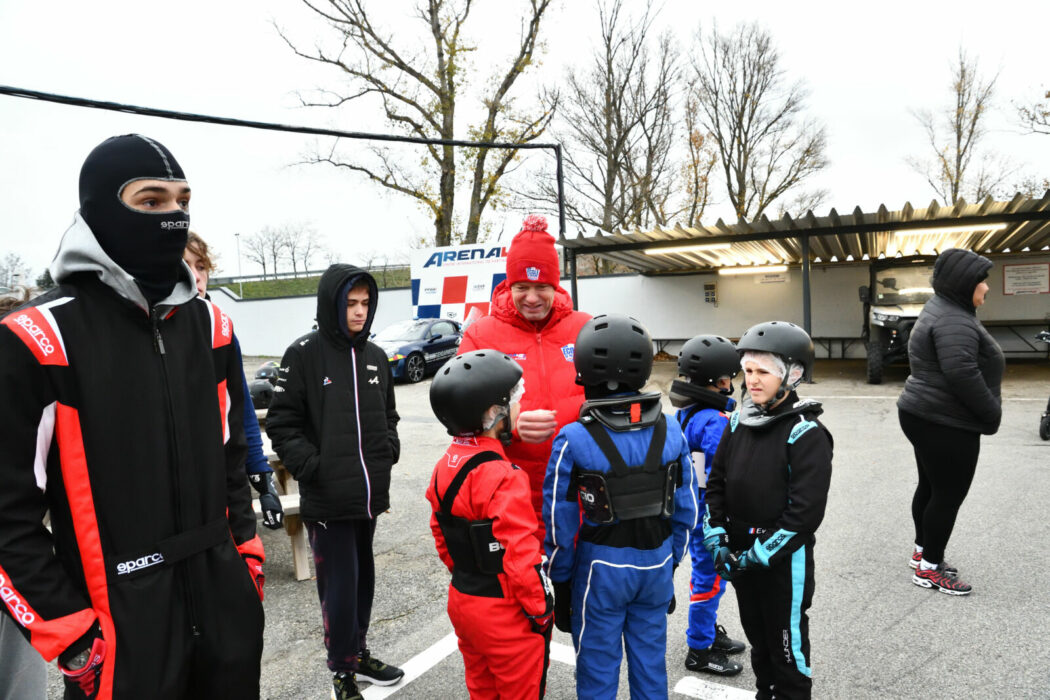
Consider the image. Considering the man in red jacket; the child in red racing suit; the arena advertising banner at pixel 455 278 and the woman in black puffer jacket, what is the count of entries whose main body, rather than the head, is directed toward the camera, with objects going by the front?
2

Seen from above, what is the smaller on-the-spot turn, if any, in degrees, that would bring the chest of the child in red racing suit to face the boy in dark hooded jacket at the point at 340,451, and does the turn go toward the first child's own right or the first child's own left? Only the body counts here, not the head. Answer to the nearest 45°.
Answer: approximately 90° to the first child's own left

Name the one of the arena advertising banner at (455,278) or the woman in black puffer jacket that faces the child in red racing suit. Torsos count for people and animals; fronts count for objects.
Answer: the arena advertising banner

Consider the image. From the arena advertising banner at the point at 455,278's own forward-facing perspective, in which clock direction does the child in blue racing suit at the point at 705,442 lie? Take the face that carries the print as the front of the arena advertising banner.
The child in blue racing suit is roughly at 12 o'clock from the arena advertising banner.

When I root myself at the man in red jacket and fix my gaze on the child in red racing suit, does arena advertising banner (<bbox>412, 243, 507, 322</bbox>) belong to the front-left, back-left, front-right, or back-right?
back-right

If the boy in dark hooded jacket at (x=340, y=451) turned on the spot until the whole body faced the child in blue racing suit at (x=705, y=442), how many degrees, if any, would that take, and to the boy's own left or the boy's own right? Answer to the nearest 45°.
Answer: approximately 45° to the boy's own left
